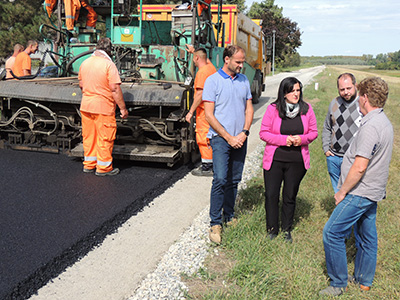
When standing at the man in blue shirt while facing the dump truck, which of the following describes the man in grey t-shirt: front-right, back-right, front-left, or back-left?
back-right

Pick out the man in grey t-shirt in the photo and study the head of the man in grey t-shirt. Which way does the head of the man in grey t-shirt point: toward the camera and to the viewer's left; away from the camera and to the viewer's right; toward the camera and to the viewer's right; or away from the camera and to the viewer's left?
away from the camera and to the viewer's left

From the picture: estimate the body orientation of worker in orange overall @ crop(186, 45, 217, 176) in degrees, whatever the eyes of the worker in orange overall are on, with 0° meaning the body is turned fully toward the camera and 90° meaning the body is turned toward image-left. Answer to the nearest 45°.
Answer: approximately 90°

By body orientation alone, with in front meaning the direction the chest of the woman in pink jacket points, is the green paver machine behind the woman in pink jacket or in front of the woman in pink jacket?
behind

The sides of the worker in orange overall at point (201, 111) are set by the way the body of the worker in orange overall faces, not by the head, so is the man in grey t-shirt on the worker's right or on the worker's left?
on the worker's left

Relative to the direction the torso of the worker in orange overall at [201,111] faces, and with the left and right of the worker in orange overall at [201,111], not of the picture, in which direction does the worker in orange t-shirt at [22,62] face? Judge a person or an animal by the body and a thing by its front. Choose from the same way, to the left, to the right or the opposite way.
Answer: the opposite way

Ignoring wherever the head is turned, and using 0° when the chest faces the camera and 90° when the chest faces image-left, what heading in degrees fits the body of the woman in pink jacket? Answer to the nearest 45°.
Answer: approximately 0°

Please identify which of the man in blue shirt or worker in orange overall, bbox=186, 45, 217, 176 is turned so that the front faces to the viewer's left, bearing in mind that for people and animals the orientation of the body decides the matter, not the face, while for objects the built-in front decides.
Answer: the worker in orange overall

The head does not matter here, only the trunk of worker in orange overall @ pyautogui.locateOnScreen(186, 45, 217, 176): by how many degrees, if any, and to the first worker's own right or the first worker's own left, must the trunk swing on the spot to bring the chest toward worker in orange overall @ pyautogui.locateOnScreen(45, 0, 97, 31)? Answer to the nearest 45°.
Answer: approximately 45° to the first worker's own right

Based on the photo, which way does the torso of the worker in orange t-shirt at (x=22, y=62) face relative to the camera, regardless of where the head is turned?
to the viewer's right
